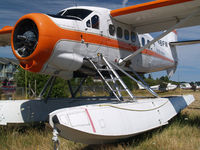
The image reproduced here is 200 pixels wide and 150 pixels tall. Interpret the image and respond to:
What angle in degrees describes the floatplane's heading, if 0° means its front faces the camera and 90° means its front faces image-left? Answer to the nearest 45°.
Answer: approximately 45°
